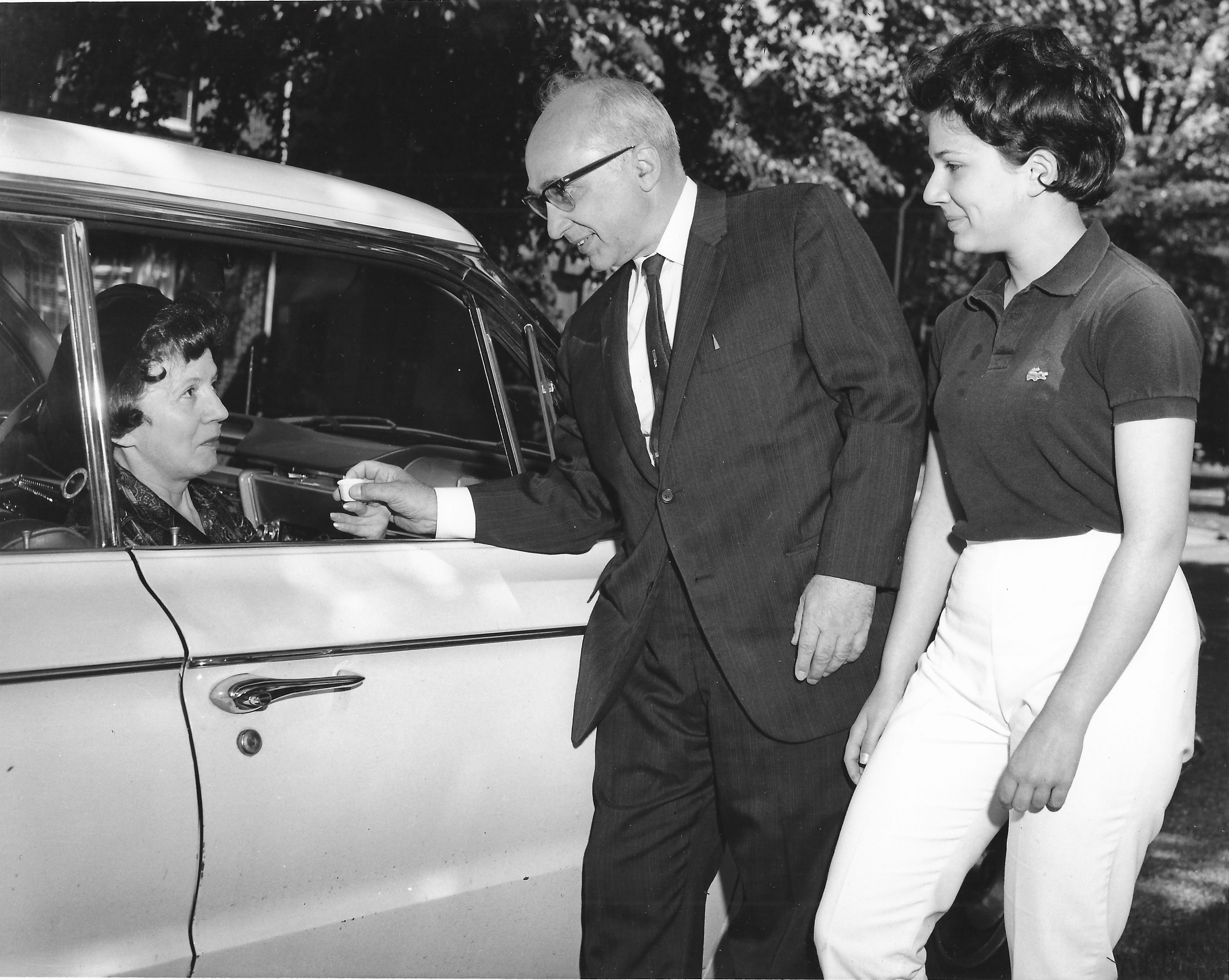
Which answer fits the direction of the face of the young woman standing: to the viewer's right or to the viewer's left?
to the viewer's left

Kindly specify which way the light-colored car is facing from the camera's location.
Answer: facing away from the viewer and to the right of the viewer

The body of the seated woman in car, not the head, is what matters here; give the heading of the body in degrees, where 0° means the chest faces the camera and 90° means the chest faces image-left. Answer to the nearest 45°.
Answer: approximately 315°

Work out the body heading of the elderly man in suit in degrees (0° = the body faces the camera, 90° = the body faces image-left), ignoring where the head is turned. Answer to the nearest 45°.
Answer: approximately 45°
